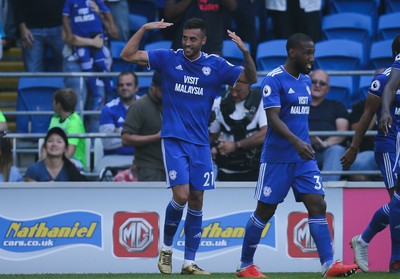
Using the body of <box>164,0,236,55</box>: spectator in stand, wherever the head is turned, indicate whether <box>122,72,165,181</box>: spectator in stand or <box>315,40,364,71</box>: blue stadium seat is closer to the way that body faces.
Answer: the spectator in stand

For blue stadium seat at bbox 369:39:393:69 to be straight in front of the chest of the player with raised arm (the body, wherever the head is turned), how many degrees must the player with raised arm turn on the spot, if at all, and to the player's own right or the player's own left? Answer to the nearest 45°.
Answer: approximately 135° to the player's own left

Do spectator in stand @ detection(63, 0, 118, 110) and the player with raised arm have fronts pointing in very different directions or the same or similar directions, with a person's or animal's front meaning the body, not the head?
same or similar directions

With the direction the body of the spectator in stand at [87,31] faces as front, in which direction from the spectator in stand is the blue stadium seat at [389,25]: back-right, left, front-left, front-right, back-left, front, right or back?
left

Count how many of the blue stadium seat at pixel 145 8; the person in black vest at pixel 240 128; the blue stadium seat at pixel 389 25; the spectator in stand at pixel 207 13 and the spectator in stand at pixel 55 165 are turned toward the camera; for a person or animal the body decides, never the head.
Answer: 5

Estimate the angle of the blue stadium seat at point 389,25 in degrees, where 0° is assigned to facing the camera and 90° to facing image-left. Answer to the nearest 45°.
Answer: approximately 0°

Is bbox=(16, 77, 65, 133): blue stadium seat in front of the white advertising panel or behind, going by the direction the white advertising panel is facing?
behind

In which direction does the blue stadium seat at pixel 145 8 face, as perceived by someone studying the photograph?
facing the viewer

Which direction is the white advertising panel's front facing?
toward the camera

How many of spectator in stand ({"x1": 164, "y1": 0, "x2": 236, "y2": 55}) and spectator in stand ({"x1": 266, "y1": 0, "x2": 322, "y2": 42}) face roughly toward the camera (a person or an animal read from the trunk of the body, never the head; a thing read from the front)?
2

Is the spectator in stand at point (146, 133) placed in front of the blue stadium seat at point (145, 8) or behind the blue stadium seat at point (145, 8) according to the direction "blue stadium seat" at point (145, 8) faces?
in front

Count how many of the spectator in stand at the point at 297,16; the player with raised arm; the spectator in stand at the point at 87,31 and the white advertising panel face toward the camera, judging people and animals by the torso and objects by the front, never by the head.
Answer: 4

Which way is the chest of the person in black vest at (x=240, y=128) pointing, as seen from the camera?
toward the camera
